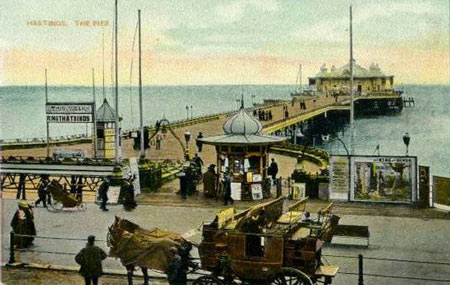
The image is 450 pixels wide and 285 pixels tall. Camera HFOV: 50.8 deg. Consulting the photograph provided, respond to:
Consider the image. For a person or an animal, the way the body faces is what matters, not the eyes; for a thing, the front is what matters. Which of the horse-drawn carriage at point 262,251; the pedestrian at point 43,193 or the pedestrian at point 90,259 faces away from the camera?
the pedestrian at point 90,259

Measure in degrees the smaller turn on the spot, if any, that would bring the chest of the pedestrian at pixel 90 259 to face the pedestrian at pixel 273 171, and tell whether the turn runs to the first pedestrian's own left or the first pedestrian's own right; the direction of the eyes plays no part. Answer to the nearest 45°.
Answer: approximately 45° to the first pedestrian's own right

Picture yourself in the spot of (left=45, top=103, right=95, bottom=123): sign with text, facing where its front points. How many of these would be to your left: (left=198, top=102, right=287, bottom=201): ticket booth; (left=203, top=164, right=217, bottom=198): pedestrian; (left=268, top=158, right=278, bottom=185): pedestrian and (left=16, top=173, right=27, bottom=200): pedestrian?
3

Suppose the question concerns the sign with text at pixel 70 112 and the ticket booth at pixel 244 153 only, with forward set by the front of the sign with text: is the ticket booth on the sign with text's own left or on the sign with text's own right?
on the sign with text's own left

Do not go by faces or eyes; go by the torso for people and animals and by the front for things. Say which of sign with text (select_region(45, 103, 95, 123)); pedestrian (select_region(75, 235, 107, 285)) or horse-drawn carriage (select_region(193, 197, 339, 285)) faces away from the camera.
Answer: the pedestrian

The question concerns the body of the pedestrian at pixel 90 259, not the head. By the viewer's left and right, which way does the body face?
facing away from the viewer

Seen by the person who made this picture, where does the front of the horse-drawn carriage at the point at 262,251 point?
facing to the left of the viewer
